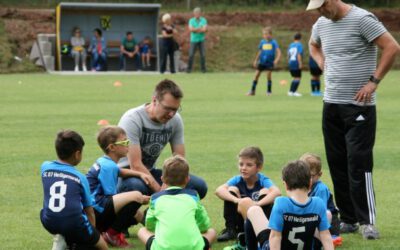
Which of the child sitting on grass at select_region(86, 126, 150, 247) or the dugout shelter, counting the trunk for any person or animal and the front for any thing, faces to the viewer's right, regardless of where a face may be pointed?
the child sitting on grass

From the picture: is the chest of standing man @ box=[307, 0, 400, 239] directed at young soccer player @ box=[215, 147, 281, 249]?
yes

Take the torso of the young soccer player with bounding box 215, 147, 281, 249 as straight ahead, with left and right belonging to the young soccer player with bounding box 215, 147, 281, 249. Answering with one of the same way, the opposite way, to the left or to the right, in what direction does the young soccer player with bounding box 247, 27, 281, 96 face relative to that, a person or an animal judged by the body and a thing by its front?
the same way

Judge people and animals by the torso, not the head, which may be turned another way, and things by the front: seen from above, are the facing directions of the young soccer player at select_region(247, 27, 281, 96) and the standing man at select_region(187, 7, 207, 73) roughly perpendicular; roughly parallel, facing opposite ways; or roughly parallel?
roughly parallel

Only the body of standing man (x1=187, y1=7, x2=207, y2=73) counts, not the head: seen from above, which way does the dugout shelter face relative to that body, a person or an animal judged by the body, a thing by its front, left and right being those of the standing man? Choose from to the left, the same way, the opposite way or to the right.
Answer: the same way

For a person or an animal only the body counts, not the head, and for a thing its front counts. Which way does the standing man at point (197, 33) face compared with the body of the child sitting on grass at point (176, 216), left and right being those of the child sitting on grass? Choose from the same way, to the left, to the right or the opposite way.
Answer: the opposite way

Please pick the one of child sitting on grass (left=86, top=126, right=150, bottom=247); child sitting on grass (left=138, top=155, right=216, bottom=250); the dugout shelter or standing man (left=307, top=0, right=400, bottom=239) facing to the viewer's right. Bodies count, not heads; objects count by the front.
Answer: child sitting on grass (left=86, top=126, right=150, bottom=247)

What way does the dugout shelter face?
toward the camera

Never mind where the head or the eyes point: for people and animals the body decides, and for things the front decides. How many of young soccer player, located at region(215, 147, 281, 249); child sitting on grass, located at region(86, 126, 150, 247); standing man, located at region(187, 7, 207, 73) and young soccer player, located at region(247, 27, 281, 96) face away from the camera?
0

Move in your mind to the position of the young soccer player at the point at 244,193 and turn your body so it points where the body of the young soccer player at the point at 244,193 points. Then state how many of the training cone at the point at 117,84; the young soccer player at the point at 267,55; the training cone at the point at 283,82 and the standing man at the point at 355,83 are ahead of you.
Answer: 0

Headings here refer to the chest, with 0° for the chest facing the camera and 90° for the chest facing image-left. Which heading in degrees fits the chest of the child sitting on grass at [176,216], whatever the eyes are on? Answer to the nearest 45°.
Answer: approximately 180°

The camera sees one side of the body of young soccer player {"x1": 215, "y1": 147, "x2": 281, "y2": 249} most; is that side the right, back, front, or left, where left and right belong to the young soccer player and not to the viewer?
front

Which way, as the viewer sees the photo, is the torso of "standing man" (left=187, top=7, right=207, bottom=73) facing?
toward the camera
